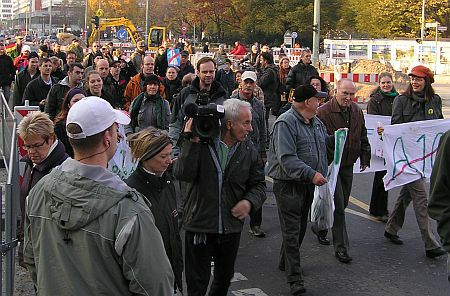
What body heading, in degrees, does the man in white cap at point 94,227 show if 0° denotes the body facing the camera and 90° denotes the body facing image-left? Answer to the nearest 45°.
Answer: approximately 225°

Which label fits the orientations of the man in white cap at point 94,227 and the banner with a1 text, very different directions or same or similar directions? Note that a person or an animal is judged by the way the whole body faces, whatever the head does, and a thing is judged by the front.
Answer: very different directions

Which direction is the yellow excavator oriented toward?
to the viewer's left

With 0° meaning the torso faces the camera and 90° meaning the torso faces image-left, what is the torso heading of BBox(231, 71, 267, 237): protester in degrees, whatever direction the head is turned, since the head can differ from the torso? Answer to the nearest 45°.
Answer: approximately 0°

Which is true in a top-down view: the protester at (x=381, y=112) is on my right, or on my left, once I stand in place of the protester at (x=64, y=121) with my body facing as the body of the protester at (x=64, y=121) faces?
on my left
